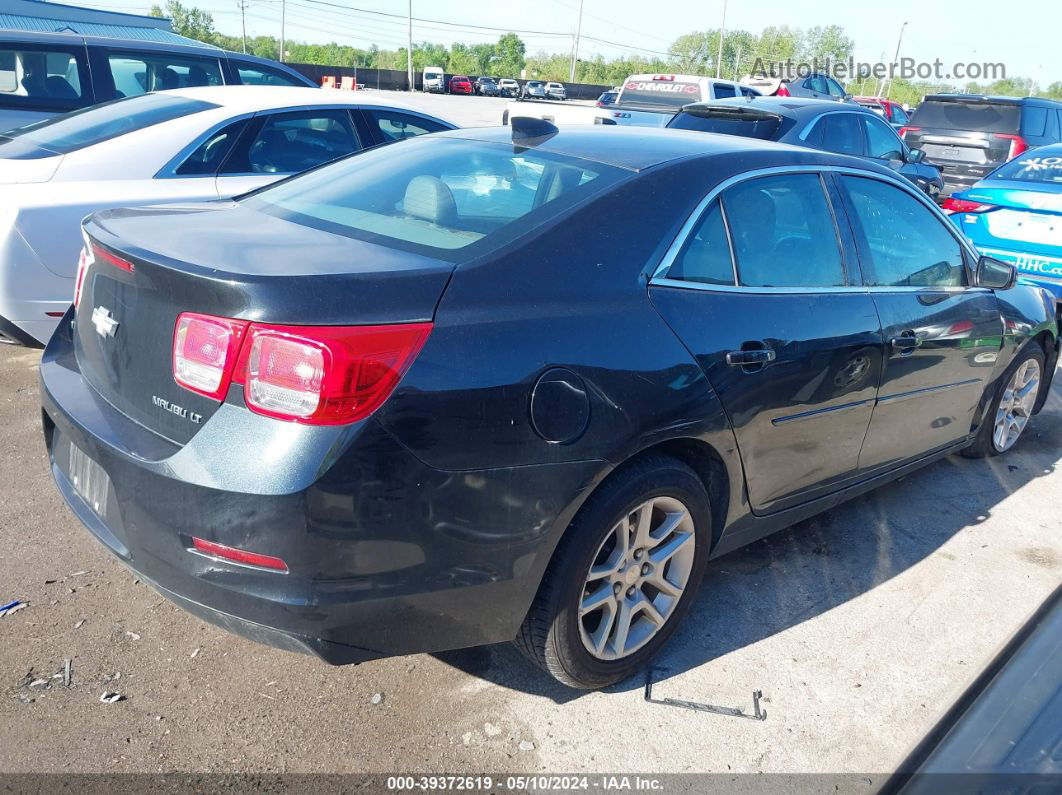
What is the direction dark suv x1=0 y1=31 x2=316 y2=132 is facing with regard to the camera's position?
facing away from the viewer and to the right of the viewer

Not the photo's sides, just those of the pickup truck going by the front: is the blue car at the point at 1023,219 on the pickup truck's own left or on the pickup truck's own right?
on the pickup truck's own right

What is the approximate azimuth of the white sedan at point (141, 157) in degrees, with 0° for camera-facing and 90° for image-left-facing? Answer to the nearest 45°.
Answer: approximately 225°

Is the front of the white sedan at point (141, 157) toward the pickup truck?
yes

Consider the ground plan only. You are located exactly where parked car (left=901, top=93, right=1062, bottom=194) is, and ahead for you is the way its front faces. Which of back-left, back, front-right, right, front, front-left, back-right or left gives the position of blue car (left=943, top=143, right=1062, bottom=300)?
back-right

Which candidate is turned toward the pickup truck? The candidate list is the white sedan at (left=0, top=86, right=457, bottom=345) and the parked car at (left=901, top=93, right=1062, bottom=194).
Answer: the white sedan

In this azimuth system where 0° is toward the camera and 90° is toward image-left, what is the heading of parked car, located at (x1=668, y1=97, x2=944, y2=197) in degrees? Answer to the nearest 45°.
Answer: approximately 225°

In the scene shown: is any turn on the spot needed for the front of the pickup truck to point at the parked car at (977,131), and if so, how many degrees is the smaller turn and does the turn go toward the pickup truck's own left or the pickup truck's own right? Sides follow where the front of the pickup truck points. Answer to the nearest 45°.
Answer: approximately 45° to the pickup truck's own right

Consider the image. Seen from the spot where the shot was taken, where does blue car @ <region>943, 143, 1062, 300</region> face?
facing away from the viewer and to the right of the viewer

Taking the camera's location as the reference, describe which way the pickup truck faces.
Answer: facing away from the viewer and to the right of the viewer

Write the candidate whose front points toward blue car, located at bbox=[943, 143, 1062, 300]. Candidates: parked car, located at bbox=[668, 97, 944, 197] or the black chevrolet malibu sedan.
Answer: the black chevrolet malibu sedan
